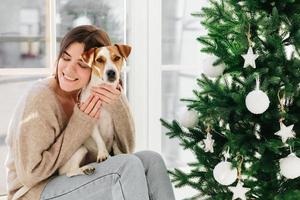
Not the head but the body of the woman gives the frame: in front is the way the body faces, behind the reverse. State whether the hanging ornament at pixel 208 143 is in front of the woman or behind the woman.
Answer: in front

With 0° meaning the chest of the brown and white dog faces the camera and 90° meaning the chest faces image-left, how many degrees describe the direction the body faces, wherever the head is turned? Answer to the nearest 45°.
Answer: approximately 315°

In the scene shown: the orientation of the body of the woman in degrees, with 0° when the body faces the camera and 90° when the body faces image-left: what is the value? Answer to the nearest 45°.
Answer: approximately 315°

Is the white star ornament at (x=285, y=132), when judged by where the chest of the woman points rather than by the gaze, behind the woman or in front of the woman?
in front

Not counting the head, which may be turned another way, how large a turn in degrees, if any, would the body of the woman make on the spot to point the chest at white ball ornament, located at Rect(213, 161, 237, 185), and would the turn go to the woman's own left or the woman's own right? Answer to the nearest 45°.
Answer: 0° — they already face it
